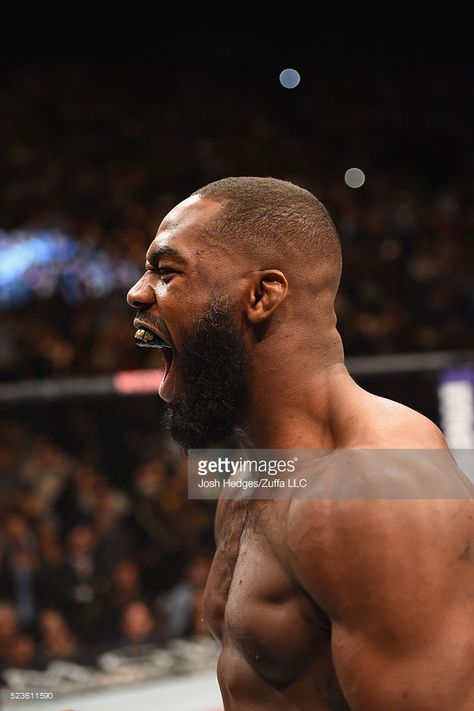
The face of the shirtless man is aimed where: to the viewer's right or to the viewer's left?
to the viewer's left

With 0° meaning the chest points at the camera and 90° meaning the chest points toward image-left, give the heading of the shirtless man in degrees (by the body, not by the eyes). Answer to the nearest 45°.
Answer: approximately 90°
